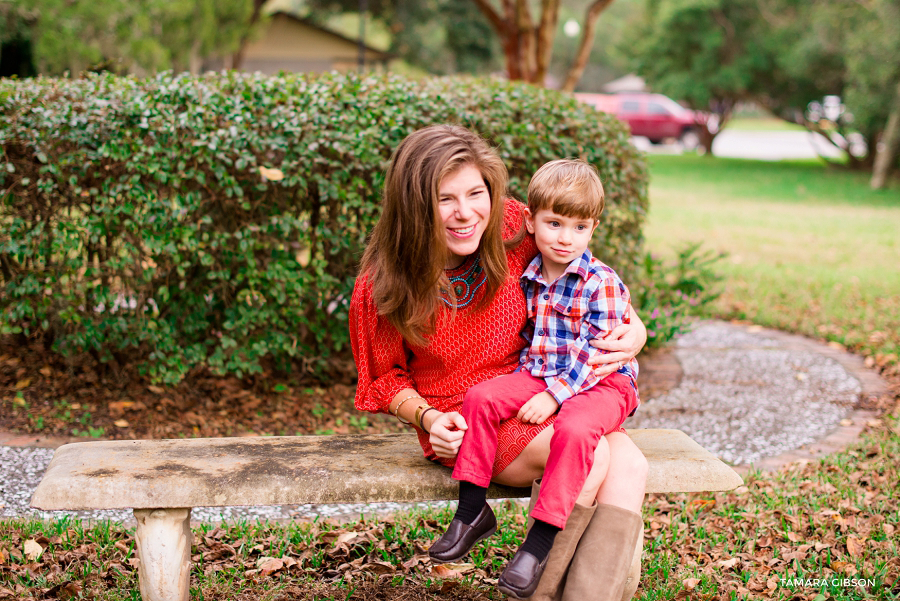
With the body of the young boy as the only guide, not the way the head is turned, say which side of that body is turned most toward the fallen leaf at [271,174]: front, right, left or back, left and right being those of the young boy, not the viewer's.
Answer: right

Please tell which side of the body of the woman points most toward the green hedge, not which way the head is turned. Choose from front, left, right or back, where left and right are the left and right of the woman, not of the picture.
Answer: back

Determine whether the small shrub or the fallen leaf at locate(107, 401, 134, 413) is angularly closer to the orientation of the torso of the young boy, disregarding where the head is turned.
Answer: the fallen leaf

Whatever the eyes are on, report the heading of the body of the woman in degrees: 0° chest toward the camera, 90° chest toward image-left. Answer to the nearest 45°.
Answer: approximately 315°

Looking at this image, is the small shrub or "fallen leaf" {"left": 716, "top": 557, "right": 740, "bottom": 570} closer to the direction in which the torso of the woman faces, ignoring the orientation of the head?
the fallen leaf

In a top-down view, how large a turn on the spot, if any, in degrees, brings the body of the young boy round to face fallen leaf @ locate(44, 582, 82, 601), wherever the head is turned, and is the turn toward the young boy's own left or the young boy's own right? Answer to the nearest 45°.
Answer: approximately 45° to the young boy's own right

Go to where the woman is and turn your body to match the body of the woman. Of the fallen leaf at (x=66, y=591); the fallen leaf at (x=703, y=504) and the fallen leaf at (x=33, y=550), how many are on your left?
1
